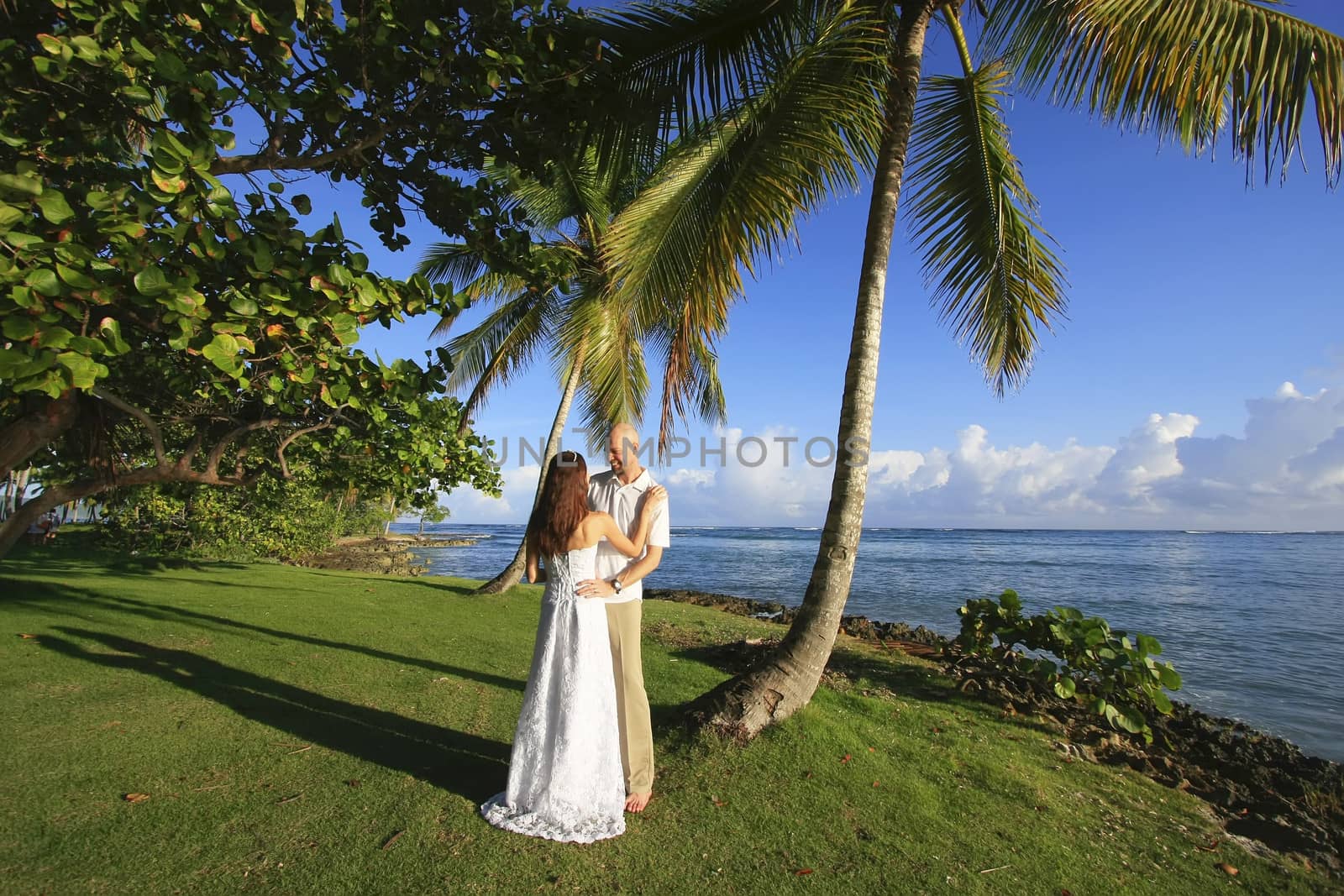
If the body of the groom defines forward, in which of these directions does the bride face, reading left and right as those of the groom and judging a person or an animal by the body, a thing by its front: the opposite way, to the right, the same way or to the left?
the opposite way

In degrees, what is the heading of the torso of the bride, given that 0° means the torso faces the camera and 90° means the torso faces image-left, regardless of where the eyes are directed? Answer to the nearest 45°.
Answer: approximately 225°

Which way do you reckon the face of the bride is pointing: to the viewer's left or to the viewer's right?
to the viewer's right

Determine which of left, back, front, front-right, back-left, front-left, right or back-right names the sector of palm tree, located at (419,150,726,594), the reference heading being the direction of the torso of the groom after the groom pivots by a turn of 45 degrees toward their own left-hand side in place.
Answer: back

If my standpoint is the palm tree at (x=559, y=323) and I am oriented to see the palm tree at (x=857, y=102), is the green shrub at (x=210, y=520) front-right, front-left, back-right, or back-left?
back-right

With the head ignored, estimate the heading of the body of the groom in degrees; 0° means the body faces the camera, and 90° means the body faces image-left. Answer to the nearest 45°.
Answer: approximately 45°

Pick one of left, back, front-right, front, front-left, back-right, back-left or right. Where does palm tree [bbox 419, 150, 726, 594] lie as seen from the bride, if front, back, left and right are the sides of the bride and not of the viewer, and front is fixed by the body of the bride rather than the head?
front-left

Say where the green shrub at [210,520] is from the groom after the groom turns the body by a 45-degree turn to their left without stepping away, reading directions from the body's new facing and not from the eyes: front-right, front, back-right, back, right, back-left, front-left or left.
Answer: back-right
